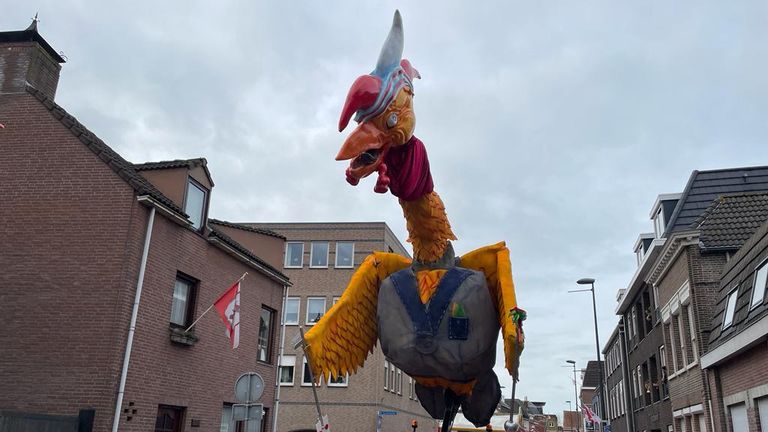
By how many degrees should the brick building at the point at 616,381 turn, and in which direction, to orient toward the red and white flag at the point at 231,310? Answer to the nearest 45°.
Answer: approximately 45° to its left

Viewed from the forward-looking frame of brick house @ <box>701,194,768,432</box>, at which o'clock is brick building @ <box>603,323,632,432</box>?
The brick building is roughly at 4 o'clock from the brick house.

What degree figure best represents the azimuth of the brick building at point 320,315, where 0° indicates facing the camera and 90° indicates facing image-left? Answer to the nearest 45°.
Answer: approximately 0°

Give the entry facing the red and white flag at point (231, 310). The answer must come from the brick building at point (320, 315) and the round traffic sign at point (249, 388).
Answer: the brick building

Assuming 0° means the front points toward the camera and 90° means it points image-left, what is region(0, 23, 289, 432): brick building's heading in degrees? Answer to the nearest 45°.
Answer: approximately 315°

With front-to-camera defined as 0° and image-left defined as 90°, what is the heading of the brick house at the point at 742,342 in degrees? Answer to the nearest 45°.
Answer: approximately 45°
